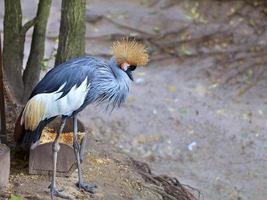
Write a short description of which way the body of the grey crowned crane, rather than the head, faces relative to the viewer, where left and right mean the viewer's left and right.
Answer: facing to the right of the viewer

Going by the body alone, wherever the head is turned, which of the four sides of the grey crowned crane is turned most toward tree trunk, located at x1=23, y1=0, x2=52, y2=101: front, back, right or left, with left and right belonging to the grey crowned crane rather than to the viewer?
left

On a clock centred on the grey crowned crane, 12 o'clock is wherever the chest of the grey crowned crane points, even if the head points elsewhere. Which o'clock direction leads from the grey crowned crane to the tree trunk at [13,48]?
The tree trunk is roughly at 8 o'clock from the grey crowned crane.

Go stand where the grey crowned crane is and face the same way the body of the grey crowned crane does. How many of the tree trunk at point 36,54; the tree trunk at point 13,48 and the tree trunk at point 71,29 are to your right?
0

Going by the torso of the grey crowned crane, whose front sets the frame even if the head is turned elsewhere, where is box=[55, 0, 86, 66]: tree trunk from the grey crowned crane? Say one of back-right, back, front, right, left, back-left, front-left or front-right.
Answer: left
